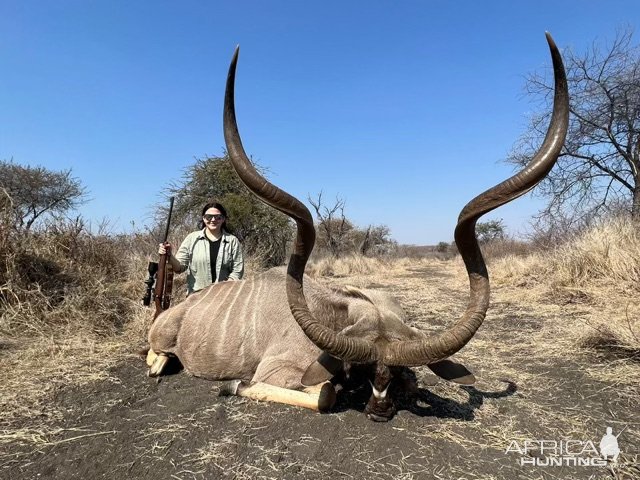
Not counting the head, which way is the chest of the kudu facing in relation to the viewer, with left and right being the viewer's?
facing the viewer and to the right of the viewer
